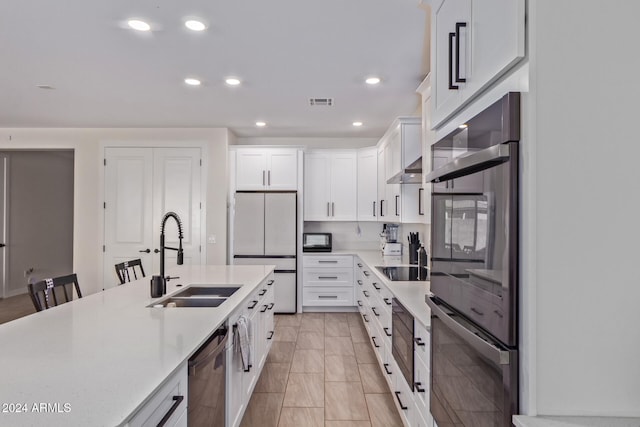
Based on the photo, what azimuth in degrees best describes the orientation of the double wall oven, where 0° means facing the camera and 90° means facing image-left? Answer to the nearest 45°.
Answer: approximately 45°

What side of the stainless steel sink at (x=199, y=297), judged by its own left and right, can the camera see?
right

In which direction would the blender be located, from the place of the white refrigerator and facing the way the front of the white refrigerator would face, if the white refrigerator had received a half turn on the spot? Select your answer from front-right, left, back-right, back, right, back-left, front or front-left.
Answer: right

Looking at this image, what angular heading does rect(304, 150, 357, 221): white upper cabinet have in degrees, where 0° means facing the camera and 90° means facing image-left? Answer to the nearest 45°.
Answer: approximately 0°

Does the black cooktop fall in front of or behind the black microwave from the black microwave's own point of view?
in front

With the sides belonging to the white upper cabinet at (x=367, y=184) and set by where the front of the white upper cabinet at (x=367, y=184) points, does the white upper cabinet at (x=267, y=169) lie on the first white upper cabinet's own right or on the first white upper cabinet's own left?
on the first white upper cabinet's own right

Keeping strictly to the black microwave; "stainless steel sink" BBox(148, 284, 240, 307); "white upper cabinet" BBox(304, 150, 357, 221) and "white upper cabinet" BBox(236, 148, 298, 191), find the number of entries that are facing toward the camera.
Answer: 3
